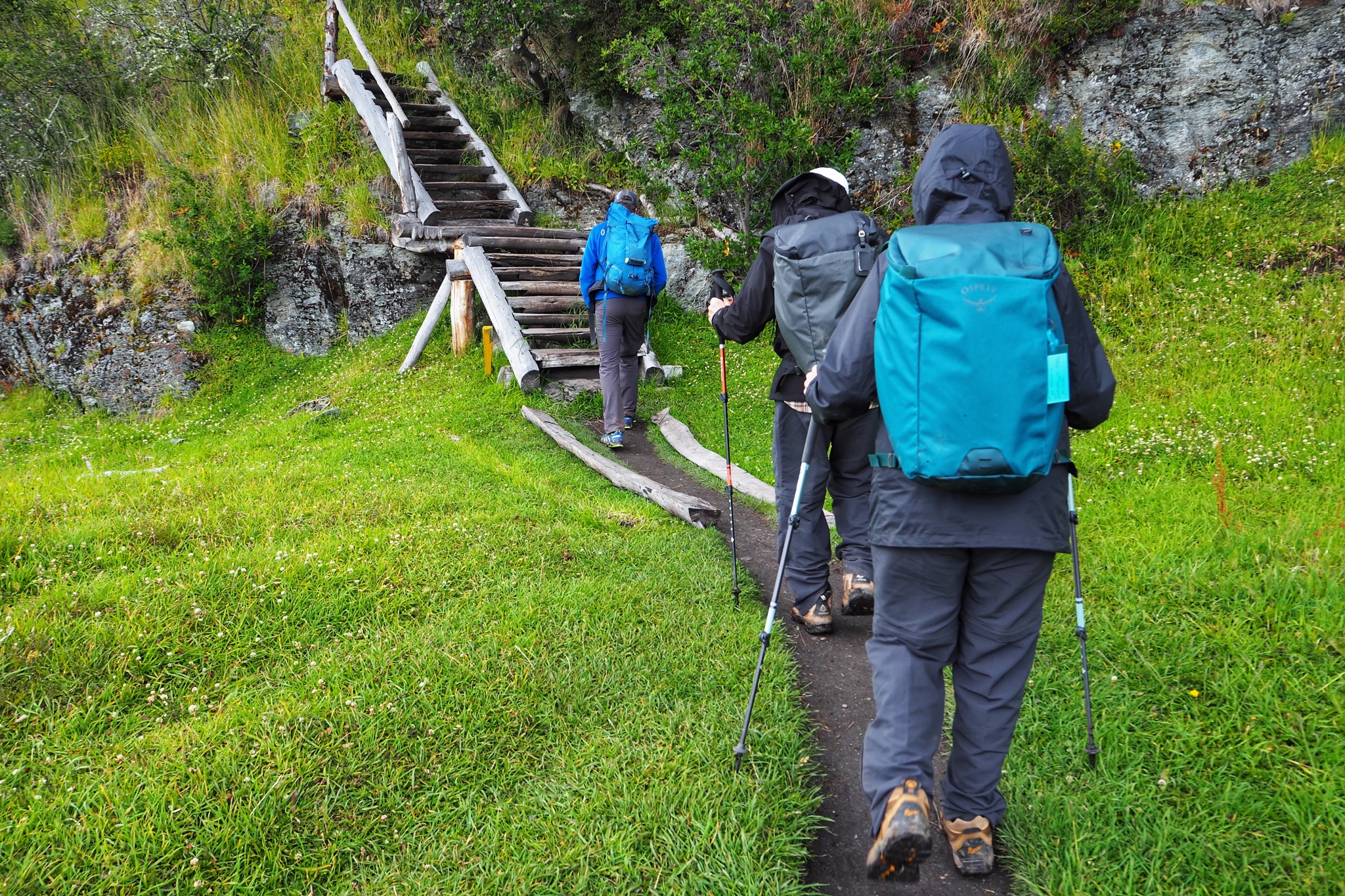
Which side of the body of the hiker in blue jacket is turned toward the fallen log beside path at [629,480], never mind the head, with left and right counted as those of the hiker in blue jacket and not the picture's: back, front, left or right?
back

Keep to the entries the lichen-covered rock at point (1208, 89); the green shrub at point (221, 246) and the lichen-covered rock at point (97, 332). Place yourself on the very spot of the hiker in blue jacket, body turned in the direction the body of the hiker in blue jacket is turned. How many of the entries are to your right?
1

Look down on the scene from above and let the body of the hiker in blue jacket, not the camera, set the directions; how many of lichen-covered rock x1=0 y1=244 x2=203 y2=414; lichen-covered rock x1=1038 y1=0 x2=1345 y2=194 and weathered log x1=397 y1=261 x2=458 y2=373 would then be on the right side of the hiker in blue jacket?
1

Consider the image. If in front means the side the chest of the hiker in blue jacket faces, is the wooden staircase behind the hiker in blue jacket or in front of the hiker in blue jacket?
in front

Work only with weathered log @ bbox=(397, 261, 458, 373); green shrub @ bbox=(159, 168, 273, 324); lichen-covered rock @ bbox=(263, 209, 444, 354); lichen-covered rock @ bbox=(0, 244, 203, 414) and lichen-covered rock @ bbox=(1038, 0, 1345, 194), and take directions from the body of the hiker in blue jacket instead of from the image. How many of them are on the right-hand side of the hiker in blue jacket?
1

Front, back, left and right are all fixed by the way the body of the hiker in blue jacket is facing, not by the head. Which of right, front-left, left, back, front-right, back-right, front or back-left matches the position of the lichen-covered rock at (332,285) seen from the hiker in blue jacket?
front-left

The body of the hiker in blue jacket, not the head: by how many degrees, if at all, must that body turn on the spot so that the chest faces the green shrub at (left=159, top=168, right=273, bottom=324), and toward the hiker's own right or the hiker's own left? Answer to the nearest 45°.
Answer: approximately 45° to the hiker's own left

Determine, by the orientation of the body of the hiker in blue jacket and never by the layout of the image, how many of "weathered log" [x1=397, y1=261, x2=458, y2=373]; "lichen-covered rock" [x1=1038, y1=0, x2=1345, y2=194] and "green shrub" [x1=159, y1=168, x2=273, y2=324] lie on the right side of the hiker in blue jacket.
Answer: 1

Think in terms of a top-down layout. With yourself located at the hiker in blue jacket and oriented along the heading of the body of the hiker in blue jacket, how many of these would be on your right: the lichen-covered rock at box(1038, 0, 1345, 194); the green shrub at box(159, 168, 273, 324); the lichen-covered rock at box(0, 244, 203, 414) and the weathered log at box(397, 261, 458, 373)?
1

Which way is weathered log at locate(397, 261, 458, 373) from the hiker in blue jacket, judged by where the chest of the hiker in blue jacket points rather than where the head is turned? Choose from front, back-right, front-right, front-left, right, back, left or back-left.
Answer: front-left

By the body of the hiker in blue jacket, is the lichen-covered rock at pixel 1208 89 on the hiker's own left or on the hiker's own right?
on the hiker's own right

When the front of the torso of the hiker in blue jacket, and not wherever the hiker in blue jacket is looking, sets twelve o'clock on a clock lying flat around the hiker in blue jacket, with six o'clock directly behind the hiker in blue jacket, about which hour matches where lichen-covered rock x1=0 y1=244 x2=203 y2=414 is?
The lichen-covered rock is roughly at 10 o'clock from the hiker in blue jacket.

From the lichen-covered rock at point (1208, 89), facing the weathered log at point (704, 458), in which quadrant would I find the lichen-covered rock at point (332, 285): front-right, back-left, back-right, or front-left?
front-right

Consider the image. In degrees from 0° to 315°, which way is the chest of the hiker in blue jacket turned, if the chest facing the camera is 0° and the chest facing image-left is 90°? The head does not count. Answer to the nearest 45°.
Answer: approximately 180°

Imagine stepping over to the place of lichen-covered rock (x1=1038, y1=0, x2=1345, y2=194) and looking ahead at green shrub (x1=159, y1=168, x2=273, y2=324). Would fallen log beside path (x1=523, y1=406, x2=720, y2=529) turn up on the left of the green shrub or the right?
left
